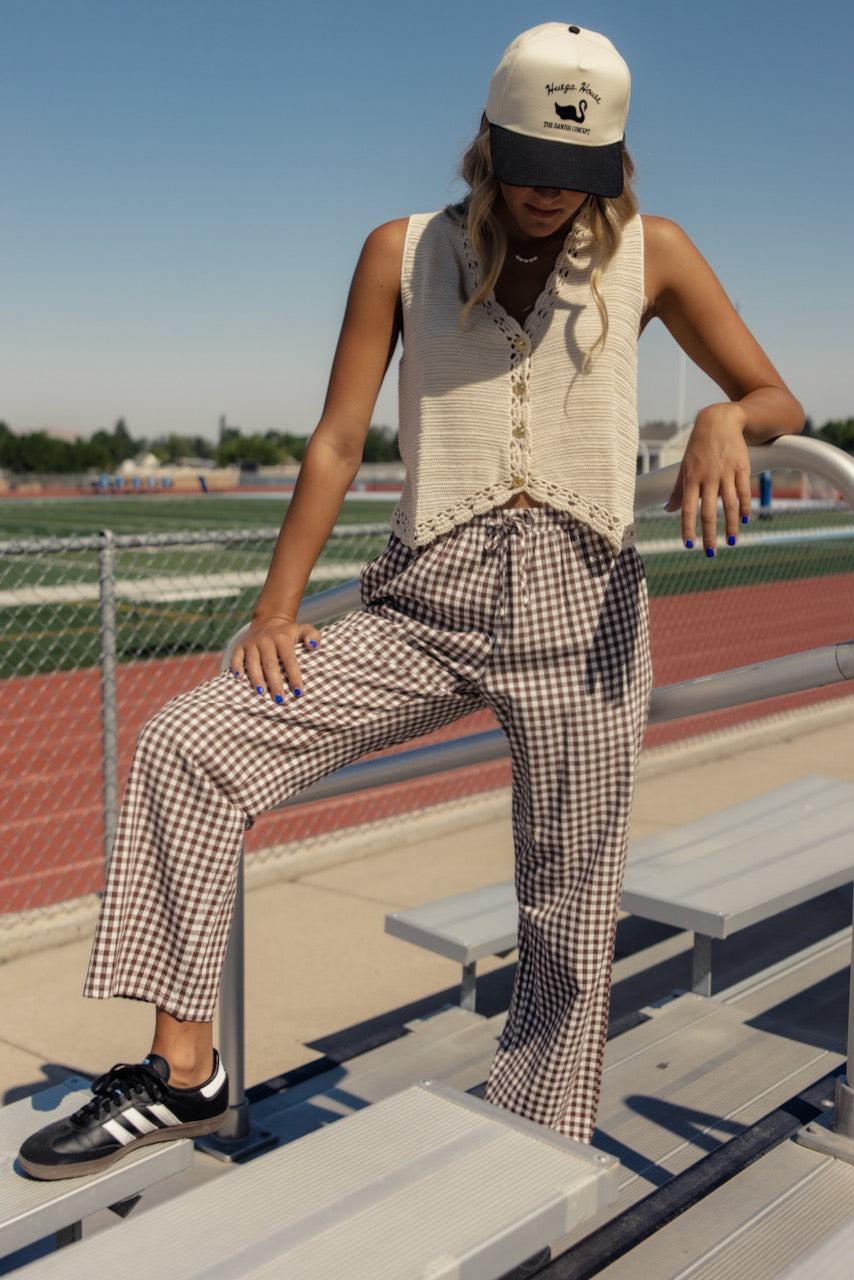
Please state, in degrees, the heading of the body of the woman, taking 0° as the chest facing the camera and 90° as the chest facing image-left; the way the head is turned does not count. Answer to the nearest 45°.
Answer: approximately 0°

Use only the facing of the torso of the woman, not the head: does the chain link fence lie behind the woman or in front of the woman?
behind

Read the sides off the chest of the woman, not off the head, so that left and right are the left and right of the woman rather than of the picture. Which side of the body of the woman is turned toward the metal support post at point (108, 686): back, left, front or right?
back

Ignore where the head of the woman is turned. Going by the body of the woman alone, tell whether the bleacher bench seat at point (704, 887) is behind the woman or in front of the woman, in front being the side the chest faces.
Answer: behind
